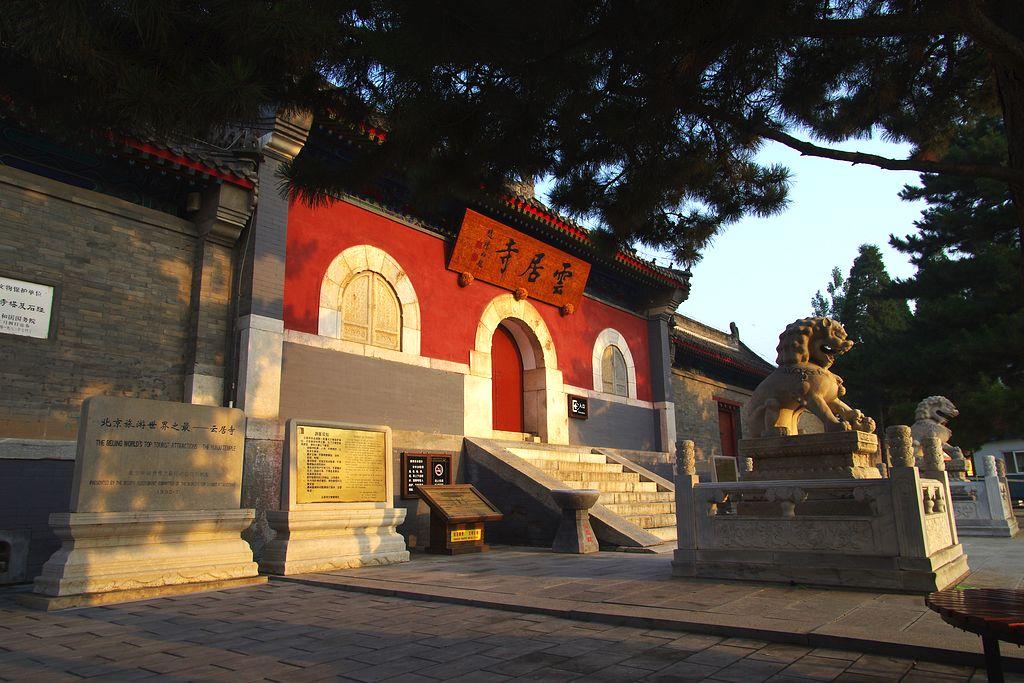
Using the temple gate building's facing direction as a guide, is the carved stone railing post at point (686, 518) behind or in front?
in front

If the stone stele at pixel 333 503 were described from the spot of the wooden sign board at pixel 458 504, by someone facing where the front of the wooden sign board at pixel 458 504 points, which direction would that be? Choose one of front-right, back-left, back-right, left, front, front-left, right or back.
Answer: right

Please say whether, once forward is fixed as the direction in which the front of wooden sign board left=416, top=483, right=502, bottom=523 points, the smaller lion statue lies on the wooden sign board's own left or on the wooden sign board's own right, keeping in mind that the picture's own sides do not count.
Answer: on the wooden sign board's own left

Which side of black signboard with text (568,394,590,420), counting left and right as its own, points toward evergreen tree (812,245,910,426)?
left

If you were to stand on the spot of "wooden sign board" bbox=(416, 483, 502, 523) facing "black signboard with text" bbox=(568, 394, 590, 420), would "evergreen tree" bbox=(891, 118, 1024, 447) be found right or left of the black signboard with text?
right

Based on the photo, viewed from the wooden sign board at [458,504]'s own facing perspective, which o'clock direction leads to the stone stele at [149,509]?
The stone stele is roughly at 3 o'clock from the wooden sign board.

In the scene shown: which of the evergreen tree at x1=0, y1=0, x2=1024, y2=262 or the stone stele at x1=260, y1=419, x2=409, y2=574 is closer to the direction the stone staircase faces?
the evergreen tree

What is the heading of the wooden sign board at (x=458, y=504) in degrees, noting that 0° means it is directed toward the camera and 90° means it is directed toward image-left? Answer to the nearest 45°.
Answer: approximately 315°

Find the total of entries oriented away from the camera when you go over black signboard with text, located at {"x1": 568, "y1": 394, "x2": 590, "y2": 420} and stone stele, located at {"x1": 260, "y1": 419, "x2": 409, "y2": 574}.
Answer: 0

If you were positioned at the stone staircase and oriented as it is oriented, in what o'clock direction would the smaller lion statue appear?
The smaller lion statue is roughly at 10 o'clock from the stone staircase.

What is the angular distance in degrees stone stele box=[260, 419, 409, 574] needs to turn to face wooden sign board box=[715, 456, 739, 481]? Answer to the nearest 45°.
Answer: approximately 90° to its left
